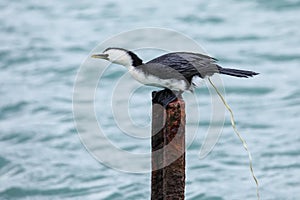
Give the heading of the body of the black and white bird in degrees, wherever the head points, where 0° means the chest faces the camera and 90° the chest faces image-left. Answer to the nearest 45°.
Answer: approximately 90°
